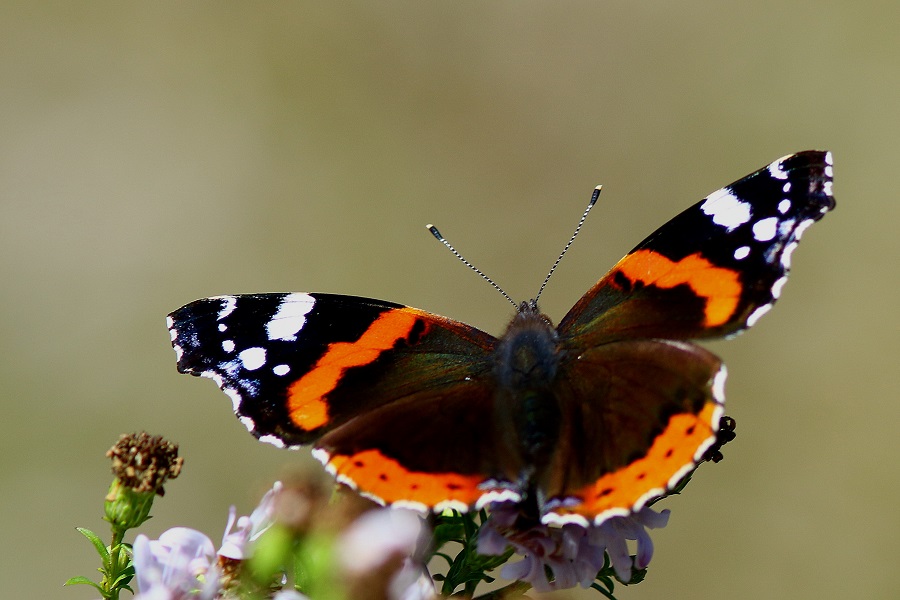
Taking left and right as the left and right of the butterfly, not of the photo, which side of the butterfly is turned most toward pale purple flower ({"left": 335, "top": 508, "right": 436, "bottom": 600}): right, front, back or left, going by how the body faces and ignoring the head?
back

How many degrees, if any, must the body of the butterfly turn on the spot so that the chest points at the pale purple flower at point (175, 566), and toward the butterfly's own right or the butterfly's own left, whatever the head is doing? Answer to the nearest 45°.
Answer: approximately 135° to the butterfly's own left

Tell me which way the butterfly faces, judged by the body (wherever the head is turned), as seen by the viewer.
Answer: away from the camera

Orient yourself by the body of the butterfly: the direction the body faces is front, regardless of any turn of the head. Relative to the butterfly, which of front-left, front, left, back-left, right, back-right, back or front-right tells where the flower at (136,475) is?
left

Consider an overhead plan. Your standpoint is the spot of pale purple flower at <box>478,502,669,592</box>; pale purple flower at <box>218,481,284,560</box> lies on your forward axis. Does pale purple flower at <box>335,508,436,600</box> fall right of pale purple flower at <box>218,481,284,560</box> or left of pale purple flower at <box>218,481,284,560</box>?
left
